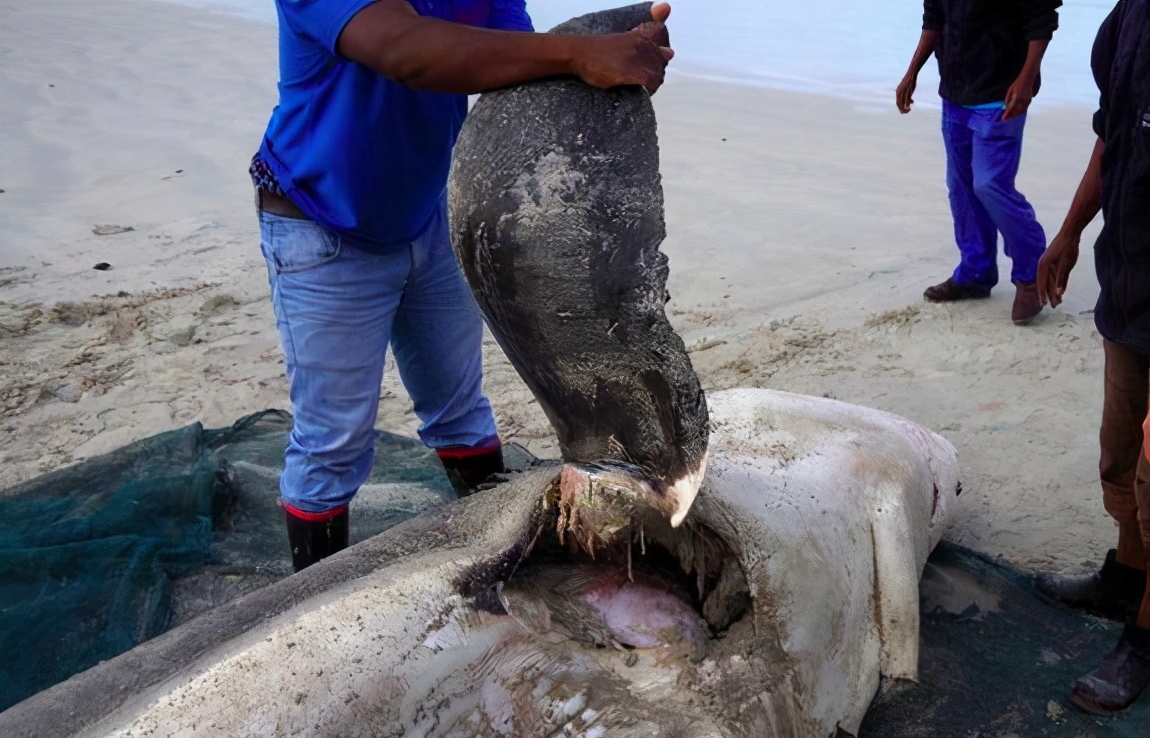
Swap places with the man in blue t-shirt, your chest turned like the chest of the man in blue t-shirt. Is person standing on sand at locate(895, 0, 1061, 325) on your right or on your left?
on your left

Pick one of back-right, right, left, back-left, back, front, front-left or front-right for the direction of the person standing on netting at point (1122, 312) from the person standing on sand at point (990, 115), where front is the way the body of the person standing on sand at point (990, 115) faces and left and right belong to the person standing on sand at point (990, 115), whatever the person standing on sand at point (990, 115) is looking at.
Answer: front-left

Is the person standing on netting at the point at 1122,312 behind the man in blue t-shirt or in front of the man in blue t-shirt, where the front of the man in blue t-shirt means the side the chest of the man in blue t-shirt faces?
in front

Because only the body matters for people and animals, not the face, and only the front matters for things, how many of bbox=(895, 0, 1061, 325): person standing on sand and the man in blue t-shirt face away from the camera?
0

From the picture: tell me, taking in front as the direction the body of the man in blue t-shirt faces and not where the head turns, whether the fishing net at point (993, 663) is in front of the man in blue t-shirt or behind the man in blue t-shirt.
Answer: in front

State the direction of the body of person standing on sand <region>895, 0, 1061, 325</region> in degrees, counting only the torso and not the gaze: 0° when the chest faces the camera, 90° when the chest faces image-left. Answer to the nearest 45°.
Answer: approximately 45°

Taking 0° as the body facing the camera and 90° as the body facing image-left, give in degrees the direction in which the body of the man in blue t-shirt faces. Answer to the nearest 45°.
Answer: approximately 315°
